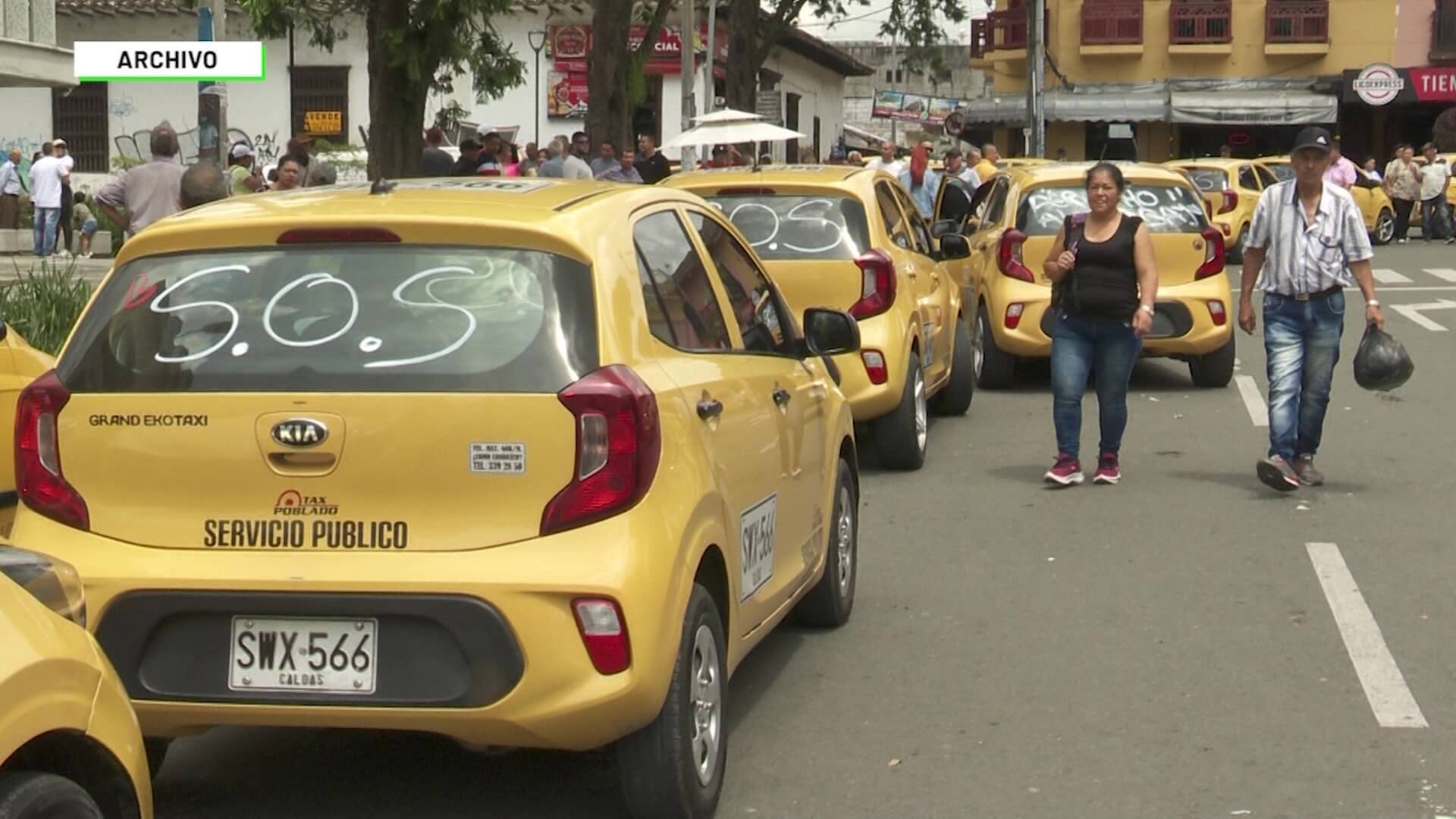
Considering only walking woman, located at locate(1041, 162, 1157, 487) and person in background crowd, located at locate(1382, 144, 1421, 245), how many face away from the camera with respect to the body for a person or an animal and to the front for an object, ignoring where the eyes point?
0

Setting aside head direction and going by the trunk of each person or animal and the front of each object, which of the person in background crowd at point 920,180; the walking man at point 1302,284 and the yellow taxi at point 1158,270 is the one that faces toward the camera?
the walking man

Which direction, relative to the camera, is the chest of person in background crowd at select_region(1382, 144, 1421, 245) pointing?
toward the camera

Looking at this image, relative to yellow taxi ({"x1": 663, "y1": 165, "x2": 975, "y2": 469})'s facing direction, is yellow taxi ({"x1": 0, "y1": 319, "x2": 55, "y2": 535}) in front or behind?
behind

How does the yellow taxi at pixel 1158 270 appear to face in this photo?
away from the camera

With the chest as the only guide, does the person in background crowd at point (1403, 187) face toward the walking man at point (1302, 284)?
yes

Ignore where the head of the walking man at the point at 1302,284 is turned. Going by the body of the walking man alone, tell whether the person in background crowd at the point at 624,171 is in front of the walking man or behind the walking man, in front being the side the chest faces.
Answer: behind

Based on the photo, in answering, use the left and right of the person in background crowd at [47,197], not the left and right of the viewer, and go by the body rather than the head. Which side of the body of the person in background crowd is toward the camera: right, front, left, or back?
back

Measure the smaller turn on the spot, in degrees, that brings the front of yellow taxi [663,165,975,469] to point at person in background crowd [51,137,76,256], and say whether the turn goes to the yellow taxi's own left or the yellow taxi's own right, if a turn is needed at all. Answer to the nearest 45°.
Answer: approximately 90° to the yellow taxi's own left
